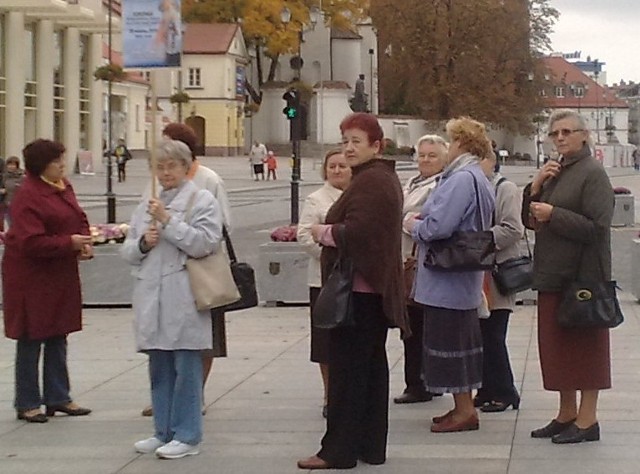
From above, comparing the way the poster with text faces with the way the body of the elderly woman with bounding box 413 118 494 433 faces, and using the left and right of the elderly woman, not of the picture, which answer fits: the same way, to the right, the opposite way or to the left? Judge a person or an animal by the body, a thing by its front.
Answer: to the left

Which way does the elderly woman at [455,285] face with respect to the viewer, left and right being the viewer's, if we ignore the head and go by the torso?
facing to the left of the viewer

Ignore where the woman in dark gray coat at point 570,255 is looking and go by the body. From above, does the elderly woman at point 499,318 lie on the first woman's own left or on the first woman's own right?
on the first woman's own right

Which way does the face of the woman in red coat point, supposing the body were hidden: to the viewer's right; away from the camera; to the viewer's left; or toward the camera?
to the viewer's right

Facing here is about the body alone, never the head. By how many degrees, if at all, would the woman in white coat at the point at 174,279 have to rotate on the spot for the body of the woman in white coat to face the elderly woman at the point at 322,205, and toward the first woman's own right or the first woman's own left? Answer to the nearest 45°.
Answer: approximately 180°

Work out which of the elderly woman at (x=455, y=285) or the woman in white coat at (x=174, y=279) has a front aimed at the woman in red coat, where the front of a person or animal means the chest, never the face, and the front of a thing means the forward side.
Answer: the elderly woman

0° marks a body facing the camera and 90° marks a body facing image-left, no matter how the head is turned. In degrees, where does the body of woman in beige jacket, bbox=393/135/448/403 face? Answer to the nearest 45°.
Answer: approximately 45°

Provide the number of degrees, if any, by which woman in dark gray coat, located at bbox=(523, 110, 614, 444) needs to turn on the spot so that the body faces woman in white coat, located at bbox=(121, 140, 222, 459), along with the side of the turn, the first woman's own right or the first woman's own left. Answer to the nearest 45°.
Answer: approximately 45° to the first woman's own right

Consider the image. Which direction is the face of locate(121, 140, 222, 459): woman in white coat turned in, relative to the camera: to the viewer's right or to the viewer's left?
to the viewer's left

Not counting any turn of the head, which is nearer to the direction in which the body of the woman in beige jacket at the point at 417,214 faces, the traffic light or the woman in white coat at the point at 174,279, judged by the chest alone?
the woman in white coat

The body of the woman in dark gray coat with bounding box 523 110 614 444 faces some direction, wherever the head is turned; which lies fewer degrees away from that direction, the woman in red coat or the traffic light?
the woman in red coat

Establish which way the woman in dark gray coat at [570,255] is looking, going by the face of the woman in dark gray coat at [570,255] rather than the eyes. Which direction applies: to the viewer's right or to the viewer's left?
to the viewer's left
